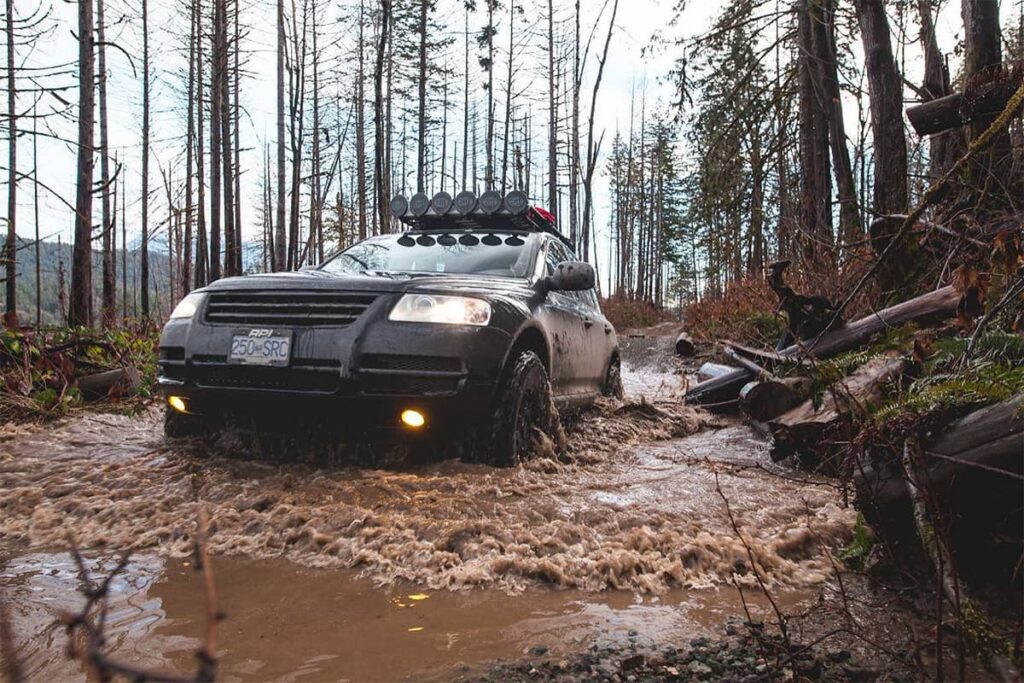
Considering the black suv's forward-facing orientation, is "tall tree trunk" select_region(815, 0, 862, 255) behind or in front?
behind

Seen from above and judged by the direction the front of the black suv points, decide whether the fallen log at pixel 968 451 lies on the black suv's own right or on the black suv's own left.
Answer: on the black suv's own left

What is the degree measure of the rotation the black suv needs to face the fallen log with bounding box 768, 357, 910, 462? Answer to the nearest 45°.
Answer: approximately 135° to its left

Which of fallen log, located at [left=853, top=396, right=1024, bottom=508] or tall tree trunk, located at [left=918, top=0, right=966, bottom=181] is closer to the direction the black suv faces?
the fallen log

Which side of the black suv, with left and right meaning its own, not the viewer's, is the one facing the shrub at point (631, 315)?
back

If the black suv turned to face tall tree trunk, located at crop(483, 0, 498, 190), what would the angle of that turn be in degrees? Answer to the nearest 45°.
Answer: approximately 135° to its right

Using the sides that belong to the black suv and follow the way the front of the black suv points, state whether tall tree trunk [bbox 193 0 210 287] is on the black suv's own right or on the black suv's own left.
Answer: on the black suv's own right

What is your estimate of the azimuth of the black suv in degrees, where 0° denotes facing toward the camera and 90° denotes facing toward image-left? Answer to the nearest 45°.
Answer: approximately 45°
